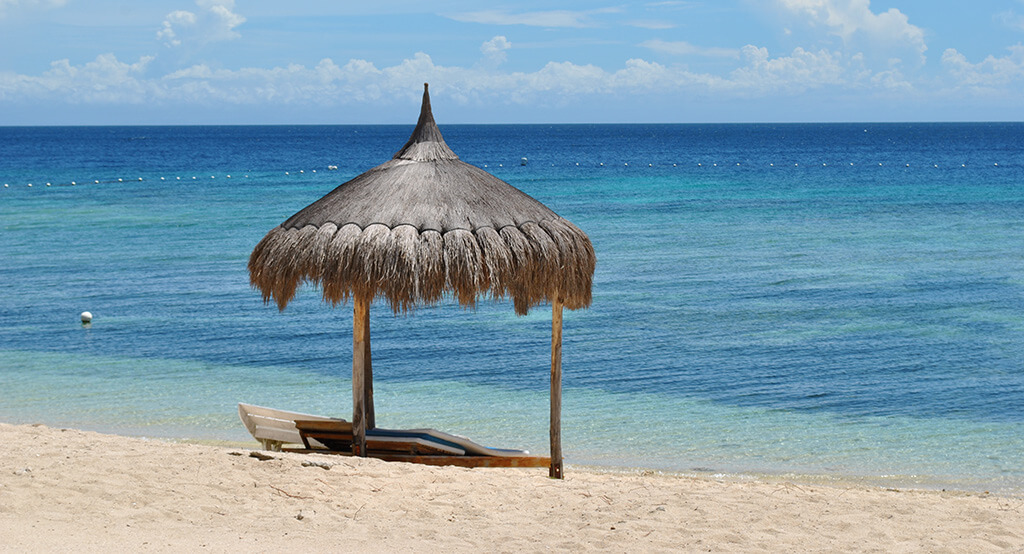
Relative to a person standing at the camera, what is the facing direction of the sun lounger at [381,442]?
facing to the right of the viewer

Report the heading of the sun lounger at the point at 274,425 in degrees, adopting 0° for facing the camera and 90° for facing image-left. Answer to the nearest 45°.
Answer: approximately 270°
